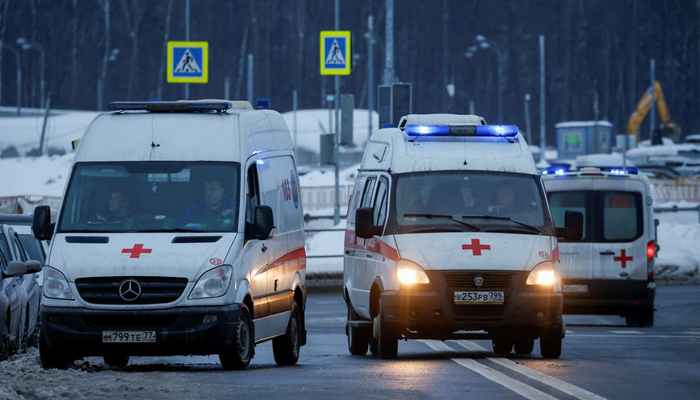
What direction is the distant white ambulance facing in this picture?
away from the camera

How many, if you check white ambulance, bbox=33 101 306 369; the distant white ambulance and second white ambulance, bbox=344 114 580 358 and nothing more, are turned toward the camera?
2

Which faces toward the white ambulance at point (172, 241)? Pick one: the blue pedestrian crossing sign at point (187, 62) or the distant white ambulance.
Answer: the blue pedestrian crossing sign

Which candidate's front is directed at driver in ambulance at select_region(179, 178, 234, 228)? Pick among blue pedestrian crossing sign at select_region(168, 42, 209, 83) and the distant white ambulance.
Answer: the blue pedestrian crossing sign

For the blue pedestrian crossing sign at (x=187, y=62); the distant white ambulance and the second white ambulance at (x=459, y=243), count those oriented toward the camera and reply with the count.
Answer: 2

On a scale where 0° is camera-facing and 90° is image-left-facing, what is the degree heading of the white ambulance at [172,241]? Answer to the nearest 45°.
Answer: approximately 0°

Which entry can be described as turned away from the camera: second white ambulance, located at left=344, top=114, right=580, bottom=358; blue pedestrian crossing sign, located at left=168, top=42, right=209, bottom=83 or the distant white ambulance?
the distant white ambulance

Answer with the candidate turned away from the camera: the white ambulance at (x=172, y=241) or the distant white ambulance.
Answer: the distant white ambulance

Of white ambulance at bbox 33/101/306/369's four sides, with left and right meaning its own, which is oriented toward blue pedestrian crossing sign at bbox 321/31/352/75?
back

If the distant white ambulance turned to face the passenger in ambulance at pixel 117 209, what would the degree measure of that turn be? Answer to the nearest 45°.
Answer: approximately 135° to its left
